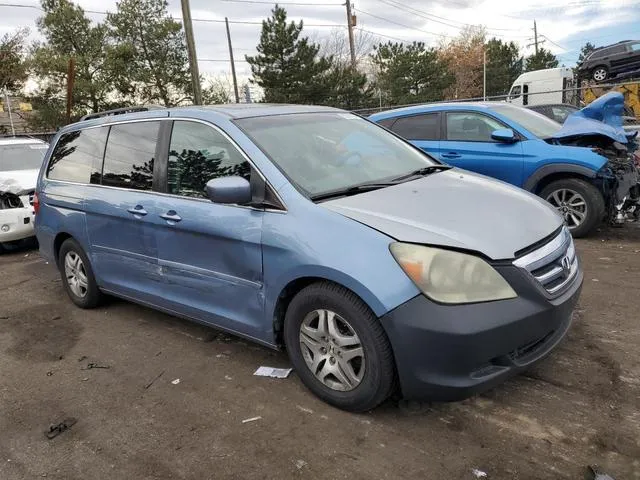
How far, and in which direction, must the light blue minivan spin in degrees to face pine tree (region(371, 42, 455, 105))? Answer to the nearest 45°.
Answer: approximately 135° to its left

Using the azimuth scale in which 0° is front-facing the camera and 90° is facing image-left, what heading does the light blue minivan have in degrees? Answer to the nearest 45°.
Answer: approximately 315°

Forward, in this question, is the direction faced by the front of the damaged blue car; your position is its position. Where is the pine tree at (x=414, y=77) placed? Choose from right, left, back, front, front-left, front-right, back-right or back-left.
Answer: back-left

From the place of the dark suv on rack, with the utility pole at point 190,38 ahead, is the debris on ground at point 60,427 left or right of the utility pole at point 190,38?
left

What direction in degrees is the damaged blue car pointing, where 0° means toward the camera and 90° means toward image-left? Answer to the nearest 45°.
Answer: approximately 315°

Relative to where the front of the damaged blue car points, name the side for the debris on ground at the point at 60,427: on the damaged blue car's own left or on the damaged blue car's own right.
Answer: on the damaged blue car's own right

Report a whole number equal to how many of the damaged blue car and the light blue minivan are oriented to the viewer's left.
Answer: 0

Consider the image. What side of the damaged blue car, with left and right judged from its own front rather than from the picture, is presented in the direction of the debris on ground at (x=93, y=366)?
right

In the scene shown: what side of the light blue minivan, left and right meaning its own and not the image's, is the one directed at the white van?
left

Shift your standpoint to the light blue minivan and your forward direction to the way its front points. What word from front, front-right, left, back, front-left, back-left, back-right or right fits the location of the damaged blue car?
left

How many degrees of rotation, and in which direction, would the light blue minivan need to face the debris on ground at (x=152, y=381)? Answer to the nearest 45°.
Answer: approximately 135° to its right

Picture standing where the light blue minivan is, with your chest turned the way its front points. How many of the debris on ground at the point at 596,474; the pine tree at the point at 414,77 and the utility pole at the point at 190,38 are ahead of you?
1
